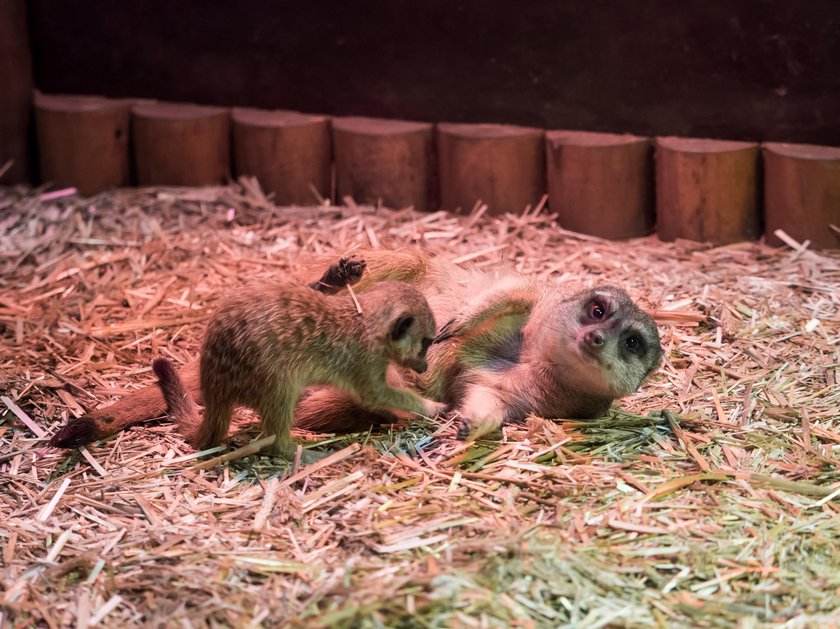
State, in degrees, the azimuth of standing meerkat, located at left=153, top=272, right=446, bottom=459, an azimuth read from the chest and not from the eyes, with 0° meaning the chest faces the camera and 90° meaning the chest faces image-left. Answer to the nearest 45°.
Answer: approximately 270°

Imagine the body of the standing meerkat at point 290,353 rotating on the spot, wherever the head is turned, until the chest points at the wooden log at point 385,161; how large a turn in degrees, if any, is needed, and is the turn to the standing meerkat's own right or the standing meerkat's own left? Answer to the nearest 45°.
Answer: approximately 90° to the standing meerkat's own left

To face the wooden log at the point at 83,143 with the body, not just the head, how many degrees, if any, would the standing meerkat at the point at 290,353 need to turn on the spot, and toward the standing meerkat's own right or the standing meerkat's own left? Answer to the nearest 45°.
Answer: approximately 90° to the standing meerkat's own left

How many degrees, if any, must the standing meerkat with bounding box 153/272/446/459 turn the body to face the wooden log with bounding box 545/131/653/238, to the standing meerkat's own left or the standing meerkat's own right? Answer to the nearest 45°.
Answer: approximately 45° to the standing meerkat's own left

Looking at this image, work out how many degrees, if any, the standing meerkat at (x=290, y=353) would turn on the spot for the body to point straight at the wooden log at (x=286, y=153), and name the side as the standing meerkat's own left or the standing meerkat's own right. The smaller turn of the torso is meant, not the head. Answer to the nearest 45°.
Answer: approximately 90° to the standing meerkat's own left
